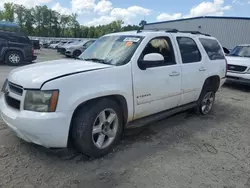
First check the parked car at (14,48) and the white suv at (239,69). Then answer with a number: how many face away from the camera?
0

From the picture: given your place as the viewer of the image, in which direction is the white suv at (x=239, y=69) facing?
facing the viewer and to the left of the viewer

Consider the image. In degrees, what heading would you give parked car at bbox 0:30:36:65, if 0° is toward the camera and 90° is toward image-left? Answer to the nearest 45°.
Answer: approximately 90°

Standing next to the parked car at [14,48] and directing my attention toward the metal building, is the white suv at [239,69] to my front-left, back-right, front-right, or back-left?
front-right

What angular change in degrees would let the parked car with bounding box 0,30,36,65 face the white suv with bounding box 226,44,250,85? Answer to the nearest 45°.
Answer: approximately 135° to its left

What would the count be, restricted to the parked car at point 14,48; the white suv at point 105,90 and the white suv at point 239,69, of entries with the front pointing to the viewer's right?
0

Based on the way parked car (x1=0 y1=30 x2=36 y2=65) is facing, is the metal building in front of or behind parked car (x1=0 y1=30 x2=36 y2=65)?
behind

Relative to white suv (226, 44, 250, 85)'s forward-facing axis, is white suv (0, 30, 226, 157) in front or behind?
in front

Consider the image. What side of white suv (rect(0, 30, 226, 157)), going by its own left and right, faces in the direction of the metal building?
back

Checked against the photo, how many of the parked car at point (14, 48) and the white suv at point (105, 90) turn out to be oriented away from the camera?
0

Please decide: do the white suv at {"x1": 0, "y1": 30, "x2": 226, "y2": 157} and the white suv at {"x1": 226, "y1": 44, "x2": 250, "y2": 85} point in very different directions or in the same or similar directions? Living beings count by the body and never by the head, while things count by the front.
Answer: same or similar directions

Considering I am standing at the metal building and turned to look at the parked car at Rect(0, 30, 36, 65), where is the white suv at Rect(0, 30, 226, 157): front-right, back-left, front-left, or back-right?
front-left

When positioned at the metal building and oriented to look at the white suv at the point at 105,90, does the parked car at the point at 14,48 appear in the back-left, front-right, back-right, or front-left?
front-right
